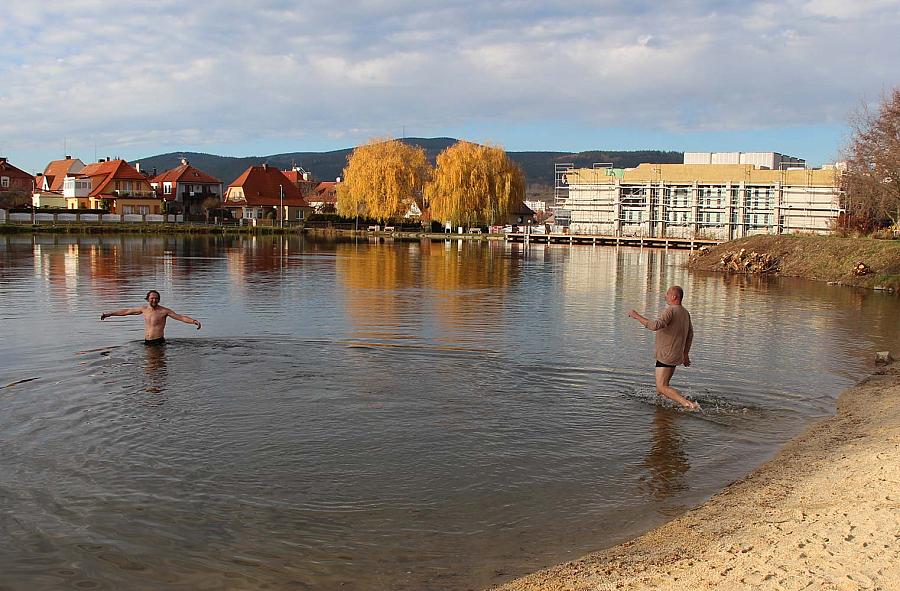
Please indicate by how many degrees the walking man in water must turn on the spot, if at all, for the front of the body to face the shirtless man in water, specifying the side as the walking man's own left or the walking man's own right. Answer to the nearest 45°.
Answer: approximately 45° to the walking man's own left

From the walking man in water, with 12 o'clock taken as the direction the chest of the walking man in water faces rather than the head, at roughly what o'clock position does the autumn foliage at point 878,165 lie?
The autumn foliage is roughly at 2 o'clock from the walking man in water.

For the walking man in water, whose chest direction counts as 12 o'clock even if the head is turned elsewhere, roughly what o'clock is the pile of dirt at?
The pile of dirt is roughly at 2 o'clock from the walking man in water.

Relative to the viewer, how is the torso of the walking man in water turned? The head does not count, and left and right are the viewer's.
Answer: facing away from the viewer and to the left of the viewer
